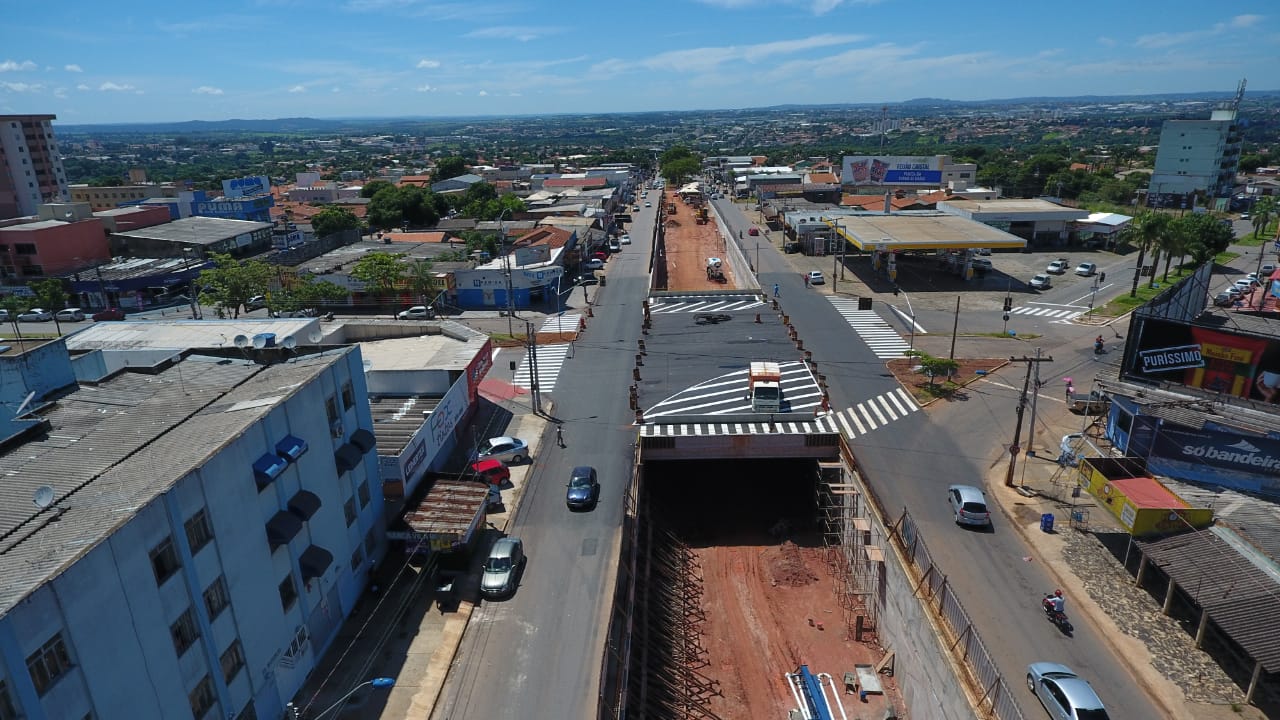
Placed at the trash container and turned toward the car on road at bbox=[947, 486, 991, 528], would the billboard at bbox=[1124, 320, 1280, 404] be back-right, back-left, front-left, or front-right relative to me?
back-right

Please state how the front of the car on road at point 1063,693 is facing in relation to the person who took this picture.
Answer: facing away from the viewer and to the left of the viewer

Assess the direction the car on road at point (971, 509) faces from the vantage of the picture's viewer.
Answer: facing away from the viewer and to the left of the viewer

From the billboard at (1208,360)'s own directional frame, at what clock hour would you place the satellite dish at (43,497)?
The satellite dish is roughly at 1 o'clock from the billboard.

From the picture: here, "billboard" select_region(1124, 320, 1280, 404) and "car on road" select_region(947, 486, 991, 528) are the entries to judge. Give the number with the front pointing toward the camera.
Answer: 1

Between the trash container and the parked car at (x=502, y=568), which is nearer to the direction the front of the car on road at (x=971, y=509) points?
the parked car

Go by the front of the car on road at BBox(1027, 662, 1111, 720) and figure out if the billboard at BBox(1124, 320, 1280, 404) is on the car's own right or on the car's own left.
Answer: on the car's own right

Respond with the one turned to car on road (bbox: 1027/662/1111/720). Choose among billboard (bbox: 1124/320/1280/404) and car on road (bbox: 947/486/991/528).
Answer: the billboard

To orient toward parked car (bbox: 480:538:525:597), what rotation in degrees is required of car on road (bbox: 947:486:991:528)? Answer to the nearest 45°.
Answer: approximately 90° to its left

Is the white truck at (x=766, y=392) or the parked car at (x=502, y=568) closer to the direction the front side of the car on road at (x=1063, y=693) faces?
the white truck
